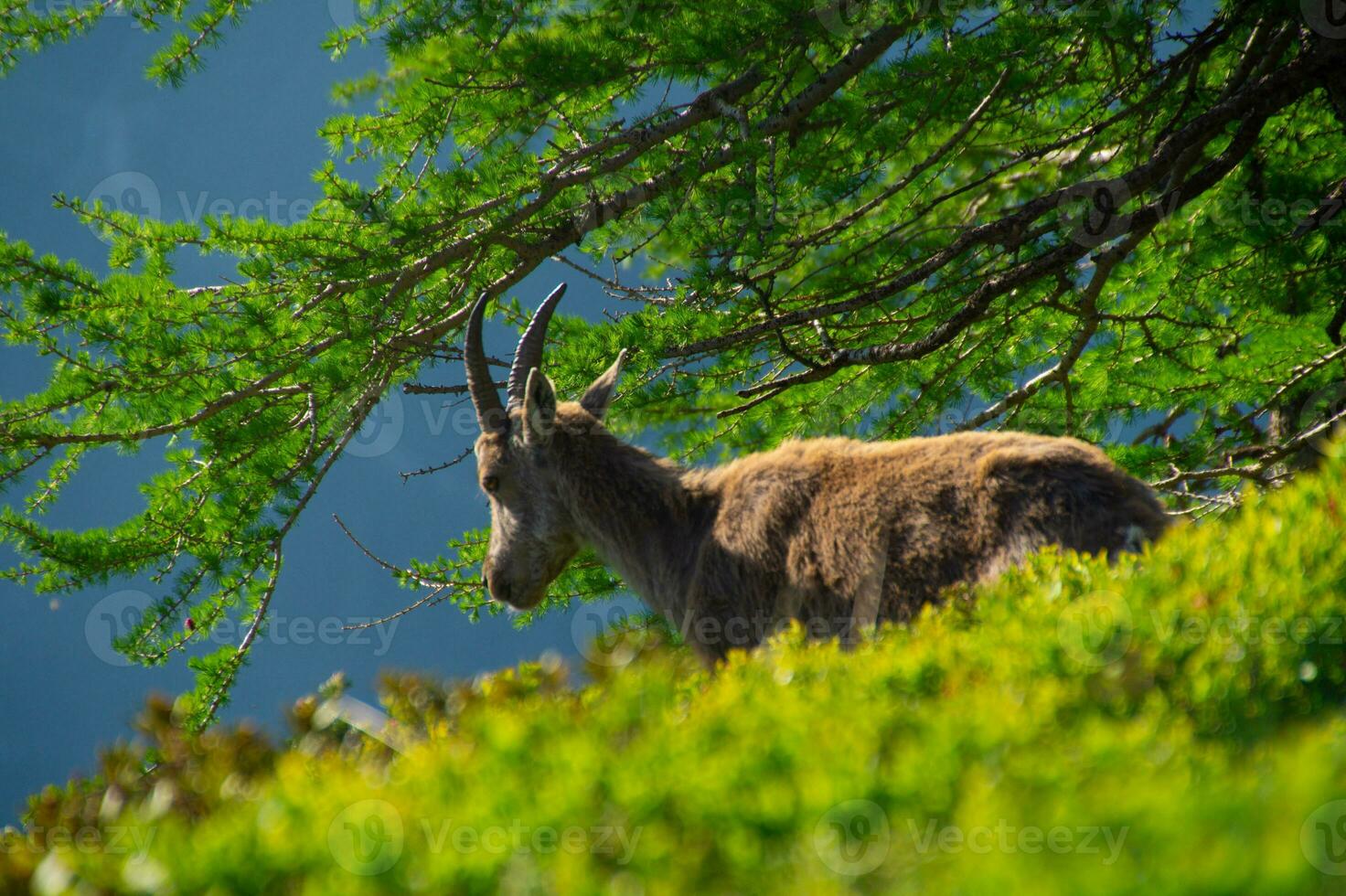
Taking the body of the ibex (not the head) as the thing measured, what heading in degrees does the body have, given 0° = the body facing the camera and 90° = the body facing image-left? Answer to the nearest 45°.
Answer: approximately 90°
